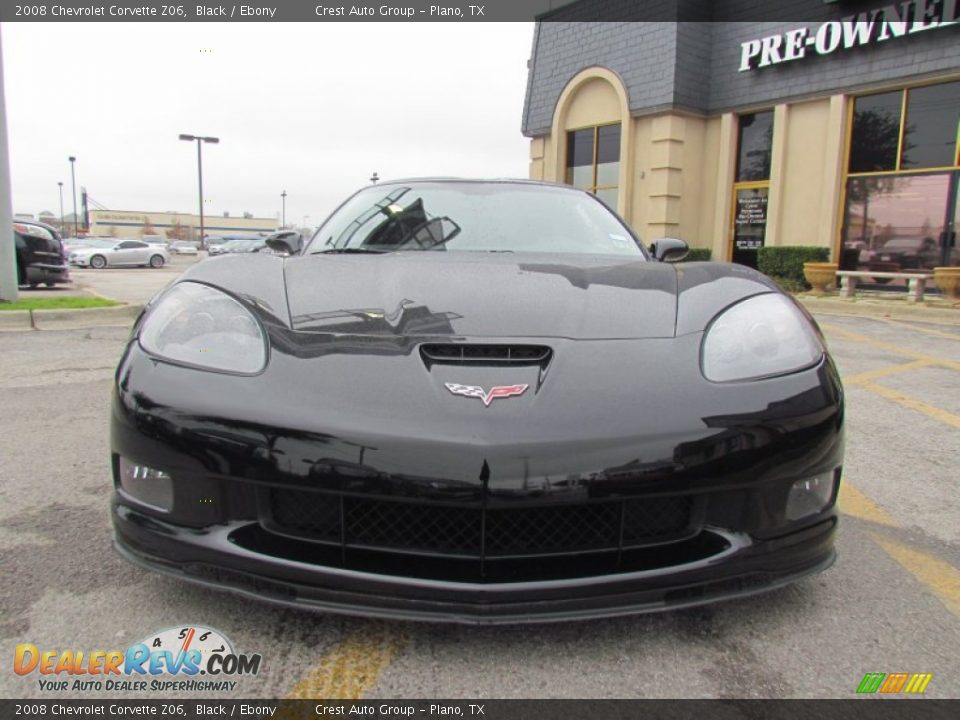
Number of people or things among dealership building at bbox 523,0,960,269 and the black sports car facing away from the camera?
0

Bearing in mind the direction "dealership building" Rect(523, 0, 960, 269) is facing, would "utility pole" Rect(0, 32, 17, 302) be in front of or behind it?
in front

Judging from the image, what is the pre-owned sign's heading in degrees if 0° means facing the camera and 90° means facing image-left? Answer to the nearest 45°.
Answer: approximately 45°

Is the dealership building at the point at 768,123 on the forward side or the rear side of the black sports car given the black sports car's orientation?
on the rear side

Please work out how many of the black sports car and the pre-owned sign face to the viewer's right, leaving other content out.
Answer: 0

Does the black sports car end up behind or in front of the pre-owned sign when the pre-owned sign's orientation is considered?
in front

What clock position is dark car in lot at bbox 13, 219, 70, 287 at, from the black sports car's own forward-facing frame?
The dark car in lot is roughly at 5 o'clock from the black sports car.

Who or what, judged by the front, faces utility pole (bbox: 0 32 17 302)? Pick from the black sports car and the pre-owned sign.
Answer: the pre-owned sign

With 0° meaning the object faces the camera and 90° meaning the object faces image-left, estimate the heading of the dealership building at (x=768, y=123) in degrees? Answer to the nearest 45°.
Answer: approximately 45°

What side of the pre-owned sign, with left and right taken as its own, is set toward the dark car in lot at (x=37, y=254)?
front
